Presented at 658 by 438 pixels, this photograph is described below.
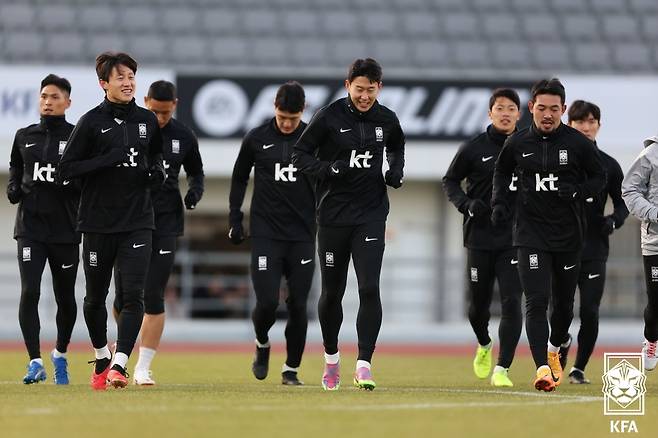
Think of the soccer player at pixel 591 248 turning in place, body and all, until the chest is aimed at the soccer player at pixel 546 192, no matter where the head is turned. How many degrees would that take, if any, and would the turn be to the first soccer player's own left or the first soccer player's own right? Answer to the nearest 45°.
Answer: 0° — they already face them

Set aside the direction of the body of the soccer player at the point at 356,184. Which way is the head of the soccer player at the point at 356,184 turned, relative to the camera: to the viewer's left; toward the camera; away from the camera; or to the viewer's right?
toward the camera

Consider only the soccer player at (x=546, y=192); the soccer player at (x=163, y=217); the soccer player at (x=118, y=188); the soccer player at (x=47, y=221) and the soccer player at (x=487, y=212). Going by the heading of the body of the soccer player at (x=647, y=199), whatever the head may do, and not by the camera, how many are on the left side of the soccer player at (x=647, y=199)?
0

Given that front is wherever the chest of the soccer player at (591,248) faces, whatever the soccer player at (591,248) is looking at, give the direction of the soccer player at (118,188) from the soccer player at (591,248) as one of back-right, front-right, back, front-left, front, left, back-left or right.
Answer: front-right

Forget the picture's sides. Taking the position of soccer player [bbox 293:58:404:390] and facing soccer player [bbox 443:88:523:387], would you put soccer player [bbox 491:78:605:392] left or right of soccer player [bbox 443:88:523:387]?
right

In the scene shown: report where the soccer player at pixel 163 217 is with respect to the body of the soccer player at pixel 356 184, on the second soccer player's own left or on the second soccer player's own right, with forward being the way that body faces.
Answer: on the second soccer player's own right

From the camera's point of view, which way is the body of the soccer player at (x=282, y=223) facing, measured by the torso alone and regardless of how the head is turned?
toward the camera

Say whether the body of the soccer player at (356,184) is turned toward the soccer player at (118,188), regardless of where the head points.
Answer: no

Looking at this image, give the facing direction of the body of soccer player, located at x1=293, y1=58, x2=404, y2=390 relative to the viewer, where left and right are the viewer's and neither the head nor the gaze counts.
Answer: facing the viewer

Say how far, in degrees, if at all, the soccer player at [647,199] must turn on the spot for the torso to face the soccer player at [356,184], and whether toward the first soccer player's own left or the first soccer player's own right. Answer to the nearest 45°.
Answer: approximately 45° to the first soccer player's own right

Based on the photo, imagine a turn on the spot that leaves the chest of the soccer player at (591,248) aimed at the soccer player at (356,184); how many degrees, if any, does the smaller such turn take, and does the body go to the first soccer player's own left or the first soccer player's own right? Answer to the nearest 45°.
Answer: approximately 45° to the first soccer player's own right

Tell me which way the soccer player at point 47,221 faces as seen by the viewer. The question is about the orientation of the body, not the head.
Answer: toward the camera

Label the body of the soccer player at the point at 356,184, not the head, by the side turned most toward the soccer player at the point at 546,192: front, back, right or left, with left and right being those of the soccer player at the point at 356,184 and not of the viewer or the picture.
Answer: left

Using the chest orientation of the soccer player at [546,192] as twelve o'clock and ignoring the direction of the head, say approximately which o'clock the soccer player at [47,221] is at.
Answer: the soccer player at [47,221] is roughly at 3 o'clock from the soccer player at [546,192].

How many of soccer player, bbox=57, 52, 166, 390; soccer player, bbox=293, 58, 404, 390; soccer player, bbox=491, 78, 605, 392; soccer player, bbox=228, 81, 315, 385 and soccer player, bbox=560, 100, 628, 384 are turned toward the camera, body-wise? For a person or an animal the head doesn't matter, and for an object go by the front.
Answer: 5
